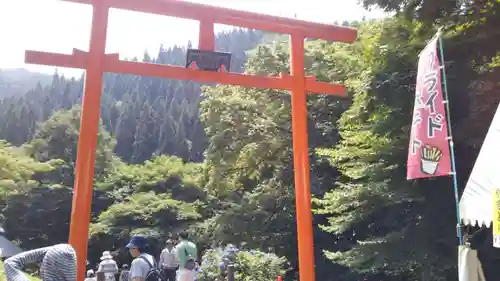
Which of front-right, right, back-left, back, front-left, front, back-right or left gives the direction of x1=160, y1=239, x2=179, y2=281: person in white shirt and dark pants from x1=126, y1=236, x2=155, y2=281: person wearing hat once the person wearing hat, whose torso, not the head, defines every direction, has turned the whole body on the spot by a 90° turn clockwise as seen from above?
front

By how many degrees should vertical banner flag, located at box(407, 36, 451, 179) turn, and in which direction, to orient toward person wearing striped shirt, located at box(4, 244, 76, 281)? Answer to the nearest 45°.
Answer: approximately 45° to its right

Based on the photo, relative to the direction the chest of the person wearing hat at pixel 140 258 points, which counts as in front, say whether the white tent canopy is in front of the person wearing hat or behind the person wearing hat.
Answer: behind

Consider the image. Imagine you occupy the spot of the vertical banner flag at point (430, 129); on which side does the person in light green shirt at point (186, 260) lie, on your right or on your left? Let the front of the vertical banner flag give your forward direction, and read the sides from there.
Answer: on your right

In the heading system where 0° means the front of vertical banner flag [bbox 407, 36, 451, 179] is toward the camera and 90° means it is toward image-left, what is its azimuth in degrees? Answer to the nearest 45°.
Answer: approximately 0°
